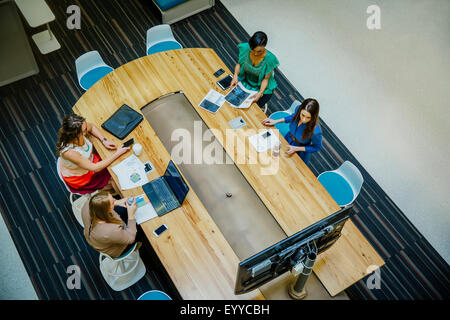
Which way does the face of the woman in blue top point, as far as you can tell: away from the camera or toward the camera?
toward the camera

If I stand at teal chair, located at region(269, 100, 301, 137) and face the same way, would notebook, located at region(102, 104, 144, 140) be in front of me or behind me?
in front

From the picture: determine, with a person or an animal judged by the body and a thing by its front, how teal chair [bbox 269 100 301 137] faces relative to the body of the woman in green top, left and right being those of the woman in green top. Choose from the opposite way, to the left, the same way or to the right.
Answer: the same way

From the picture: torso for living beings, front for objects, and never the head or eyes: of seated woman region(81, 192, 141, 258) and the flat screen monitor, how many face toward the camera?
0

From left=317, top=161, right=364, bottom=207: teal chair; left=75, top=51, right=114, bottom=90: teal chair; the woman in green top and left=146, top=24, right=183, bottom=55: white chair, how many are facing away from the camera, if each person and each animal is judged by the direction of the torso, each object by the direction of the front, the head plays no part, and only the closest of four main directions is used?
0

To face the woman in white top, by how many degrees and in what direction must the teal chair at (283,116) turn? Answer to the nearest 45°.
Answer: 0° — it already faces them

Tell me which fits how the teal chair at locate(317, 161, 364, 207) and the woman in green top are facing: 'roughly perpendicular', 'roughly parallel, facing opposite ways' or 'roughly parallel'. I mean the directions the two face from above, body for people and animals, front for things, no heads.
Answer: roughly parallel

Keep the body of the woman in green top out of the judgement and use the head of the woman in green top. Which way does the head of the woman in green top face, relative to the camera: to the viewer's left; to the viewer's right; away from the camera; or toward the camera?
toward the camera

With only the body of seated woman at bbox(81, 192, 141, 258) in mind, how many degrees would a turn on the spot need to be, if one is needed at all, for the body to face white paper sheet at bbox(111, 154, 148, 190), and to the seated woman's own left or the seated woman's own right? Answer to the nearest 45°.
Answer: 0° — they already face it

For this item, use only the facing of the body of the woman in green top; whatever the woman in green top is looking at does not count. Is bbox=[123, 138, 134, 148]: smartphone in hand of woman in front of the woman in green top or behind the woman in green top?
in front

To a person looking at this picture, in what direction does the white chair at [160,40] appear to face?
facing the viewer and to the right of the viewer

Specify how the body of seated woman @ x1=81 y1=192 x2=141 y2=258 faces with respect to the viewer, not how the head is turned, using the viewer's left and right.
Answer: facing away from the viewer and to the right of the viewer

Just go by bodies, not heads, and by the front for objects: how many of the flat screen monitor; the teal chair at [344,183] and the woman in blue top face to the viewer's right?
0

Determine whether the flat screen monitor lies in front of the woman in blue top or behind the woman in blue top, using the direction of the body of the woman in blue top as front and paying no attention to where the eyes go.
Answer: in front

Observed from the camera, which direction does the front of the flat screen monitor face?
facing away from the viewer and to the left of the viewer
